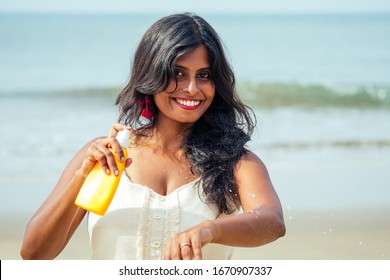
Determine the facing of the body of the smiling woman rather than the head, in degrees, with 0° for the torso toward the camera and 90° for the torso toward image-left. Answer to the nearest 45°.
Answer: approximately 0°
